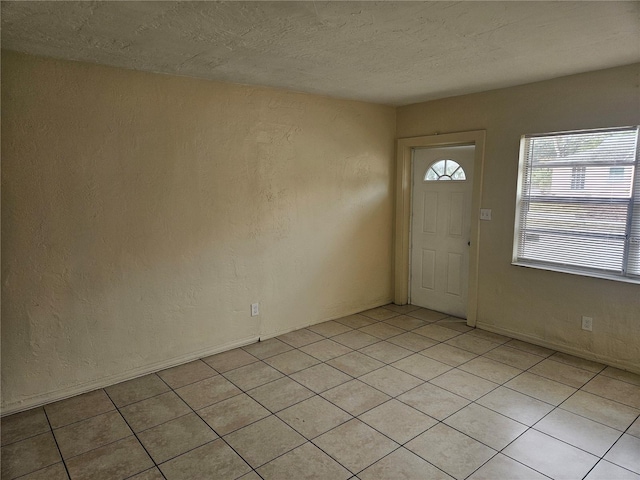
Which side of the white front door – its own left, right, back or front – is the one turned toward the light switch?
left

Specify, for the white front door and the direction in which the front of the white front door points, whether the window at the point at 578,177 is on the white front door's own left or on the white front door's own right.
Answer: on the white front door's own left

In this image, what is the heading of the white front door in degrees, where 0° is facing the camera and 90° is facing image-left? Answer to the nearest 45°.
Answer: approximately 45°
